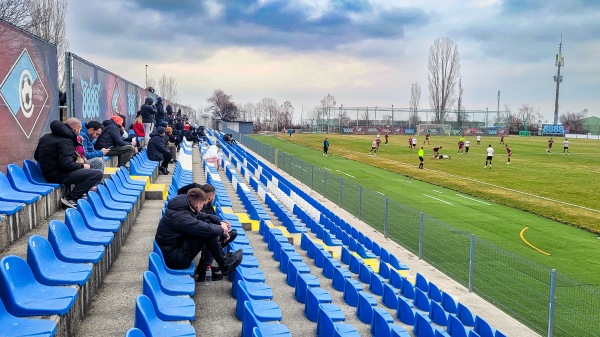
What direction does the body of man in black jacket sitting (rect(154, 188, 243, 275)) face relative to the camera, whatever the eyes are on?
to the viewer's right

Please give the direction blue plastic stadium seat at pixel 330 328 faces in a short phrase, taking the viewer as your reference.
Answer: facing to the right of the viewer

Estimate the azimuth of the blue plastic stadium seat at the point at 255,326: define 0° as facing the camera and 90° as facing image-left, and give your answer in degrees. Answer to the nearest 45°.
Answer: approximately 270°

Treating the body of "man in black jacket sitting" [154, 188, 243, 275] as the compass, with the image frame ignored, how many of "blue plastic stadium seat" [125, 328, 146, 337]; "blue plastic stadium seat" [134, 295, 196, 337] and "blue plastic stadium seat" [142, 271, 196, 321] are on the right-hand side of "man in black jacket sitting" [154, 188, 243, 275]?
3

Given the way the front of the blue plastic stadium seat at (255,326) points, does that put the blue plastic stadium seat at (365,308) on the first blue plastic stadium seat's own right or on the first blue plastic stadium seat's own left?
on the first blue plastic stadium seat's own left

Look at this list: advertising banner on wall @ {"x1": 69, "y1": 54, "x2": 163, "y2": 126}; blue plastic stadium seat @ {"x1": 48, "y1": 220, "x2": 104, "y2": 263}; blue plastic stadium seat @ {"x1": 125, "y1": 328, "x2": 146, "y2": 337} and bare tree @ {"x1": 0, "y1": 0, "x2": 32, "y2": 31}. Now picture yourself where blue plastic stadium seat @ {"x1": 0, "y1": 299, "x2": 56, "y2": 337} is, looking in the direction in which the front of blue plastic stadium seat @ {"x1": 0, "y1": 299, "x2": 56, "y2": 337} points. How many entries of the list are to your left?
3

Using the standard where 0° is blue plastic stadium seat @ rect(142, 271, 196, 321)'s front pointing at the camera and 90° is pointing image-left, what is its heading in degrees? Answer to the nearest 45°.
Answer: approximately 270°

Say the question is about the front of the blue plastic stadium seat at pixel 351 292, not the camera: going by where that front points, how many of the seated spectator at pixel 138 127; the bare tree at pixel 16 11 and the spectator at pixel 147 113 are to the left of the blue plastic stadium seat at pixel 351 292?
3

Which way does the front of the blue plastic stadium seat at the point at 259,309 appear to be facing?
to the viewer's right

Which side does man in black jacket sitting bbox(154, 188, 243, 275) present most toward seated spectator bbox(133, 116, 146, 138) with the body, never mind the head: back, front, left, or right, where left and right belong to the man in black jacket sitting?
left

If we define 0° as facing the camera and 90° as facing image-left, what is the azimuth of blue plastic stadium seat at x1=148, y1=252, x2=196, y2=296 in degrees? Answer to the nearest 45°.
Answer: approximately 270°

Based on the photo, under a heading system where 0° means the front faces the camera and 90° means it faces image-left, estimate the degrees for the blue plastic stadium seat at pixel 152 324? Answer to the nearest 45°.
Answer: approximately 270°

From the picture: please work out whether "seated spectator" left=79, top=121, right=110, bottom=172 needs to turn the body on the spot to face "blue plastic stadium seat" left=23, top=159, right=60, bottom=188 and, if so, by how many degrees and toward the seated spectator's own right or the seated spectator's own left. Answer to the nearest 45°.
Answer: approximately 135° to the seated spectator's own right
